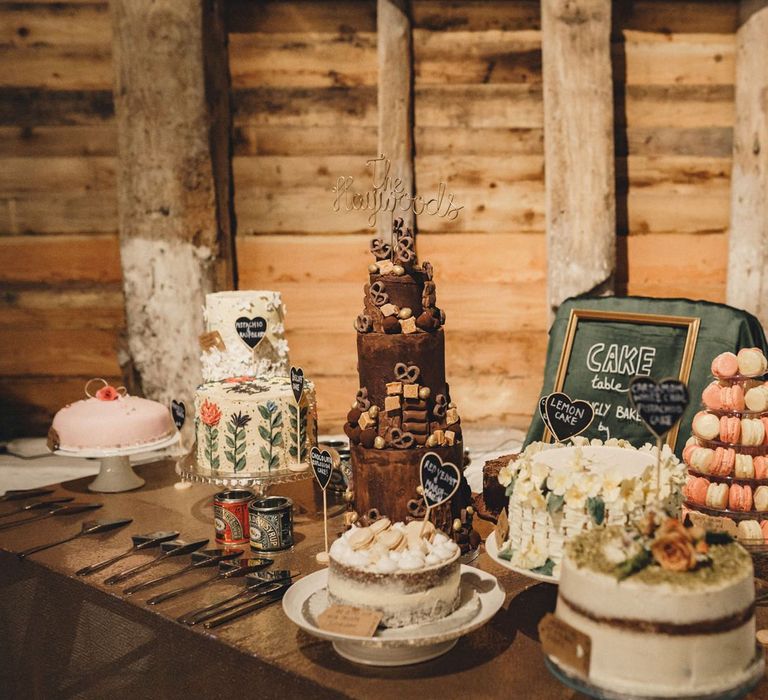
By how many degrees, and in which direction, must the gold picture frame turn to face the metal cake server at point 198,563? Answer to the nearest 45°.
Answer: approximately 45° to its right

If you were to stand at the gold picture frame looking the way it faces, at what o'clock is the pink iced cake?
The pink iced cake is roughly at 2 o'clock from the gold picture frame.

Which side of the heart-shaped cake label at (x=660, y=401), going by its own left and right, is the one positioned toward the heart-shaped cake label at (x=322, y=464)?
right

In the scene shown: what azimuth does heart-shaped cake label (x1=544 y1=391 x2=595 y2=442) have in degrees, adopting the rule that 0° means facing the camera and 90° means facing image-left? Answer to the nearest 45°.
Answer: approximately 0°
